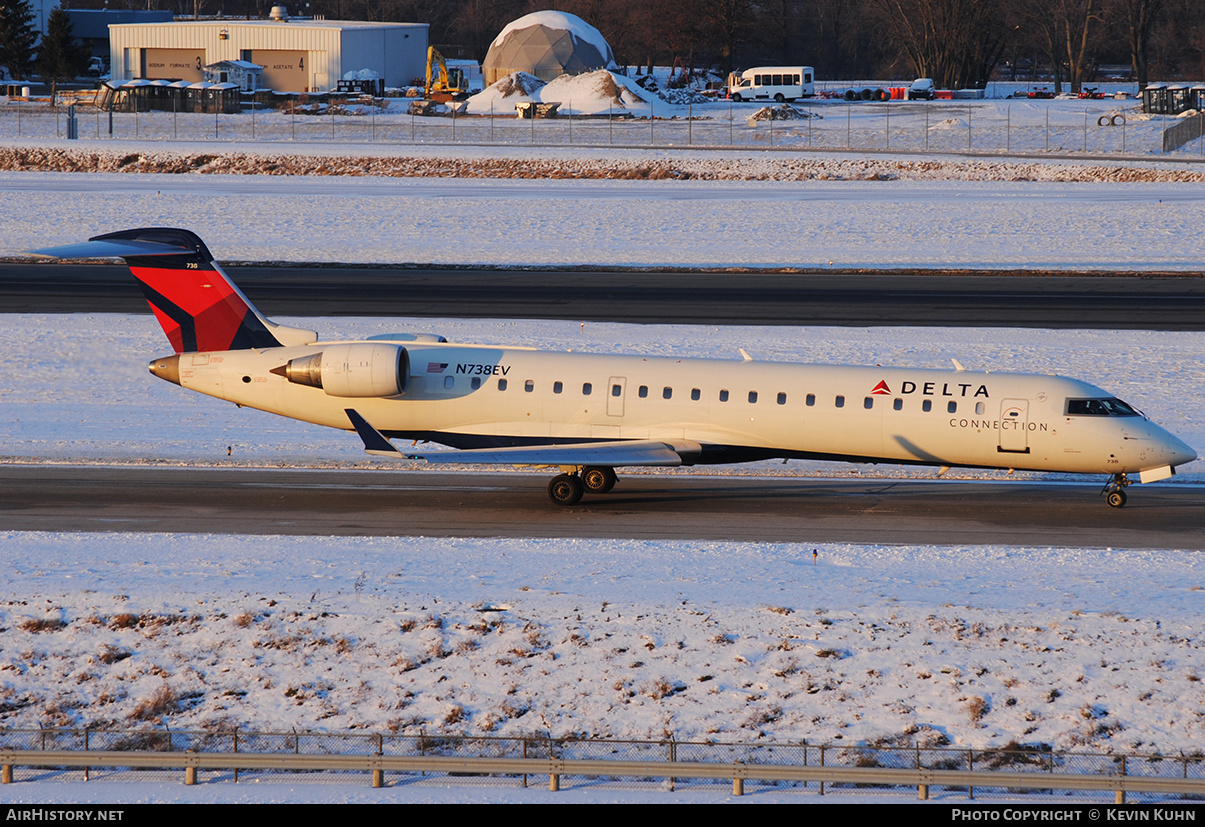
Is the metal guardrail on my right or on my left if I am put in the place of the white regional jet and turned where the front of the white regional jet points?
on my right

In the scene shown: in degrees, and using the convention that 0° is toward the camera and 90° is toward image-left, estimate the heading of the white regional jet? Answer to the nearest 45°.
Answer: approximately 270°
